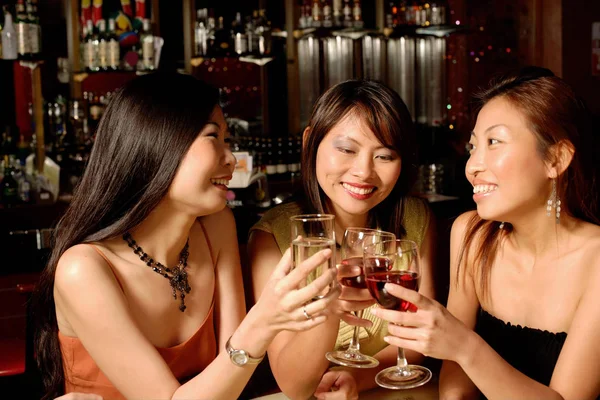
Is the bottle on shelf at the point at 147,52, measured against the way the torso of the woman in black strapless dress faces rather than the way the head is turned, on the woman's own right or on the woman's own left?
on the woman's own right

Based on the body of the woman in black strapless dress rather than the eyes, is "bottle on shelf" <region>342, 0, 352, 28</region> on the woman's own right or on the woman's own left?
on the woman's own right

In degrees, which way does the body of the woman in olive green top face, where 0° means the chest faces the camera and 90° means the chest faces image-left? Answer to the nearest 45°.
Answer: approximately 0°

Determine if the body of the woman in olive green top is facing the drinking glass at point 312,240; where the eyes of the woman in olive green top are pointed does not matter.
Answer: yes

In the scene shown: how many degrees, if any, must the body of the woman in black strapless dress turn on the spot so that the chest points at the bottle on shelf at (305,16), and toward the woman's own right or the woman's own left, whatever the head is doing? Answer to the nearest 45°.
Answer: approximately 135° to the woman's own right

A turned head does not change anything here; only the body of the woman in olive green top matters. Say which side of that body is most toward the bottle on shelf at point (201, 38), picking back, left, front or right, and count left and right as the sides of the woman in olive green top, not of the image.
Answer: back

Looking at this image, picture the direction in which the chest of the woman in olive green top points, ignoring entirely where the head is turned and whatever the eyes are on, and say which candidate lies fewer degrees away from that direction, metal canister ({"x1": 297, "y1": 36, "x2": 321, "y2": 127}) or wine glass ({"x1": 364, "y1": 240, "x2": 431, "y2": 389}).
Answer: the wine glass

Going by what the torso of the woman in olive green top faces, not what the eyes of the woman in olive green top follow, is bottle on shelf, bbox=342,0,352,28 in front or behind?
behind

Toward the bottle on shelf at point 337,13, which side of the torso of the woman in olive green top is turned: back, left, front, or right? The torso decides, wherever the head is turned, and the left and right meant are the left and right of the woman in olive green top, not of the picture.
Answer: back

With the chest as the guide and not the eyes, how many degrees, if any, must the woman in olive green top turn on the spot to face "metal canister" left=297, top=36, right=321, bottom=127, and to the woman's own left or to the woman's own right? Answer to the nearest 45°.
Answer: approximately 180°
